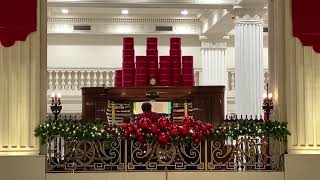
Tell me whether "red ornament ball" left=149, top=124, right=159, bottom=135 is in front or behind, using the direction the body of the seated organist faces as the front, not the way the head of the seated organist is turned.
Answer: behind

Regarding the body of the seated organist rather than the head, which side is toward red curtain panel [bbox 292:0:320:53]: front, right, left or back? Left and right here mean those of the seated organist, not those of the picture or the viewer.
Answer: right

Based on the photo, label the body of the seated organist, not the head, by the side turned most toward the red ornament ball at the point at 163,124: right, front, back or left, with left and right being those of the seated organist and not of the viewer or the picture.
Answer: back

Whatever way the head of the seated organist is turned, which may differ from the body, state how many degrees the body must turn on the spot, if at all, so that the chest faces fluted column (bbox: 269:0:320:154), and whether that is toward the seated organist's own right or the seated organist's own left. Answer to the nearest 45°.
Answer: approximately 90° to the seated organist's own right

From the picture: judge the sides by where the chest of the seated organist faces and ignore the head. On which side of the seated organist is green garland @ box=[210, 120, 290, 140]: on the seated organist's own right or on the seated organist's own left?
on the seated organist's own right

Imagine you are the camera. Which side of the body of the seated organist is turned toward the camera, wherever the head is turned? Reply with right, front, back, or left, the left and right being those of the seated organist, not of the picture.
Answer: back

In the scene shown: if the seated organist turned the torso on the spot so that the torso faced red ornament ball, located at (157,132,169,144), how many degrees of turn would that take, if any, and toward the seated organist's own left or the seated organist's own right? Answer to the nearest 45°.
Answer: approximately 180°

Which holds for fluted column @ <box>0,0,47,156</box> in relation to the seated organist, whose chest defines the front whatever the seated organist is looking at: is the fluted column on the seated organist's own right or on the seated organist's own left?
on the seated organist's own left

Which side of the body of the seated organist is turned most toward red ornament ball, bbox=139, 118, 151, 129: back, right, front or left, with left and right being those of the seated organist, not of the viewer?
back

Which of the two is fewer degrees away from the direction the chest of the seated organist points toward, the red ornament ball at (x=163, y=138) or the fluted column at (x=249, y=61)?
the fluted column
